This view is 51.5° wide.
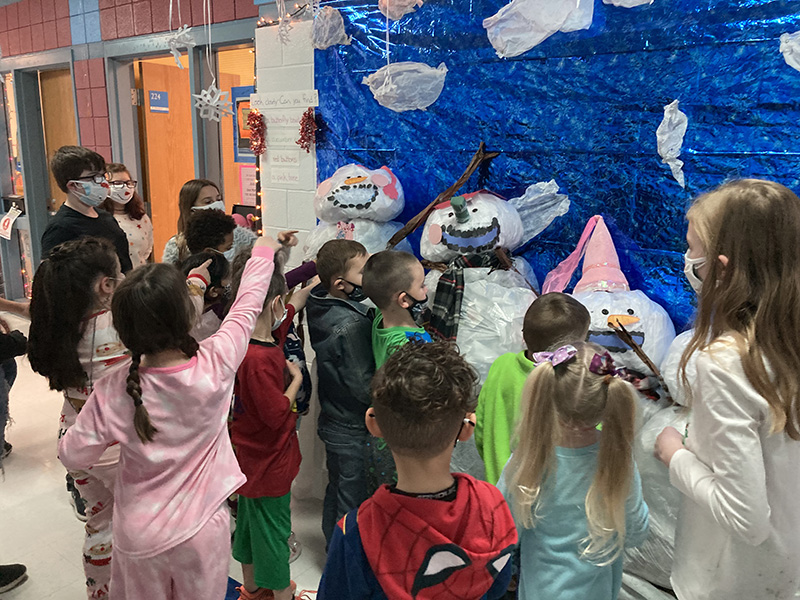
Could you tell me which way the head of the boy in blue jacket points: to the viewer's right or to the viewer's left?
to the viewer's right

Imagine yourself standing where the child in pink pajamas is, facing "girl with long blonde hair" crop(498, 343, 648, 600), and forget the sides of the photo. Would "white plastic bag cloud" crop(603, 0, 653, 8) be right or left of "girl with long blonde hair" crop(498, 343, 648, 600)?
left

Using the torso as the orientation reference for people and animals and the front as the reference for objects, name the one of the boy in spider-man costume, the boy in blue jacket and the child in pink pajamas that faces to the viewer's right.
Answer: the boy in blue jacket

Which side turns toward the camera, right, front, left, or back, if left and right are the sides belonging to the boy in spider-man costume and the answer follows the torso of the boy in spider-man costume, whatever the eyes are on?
back

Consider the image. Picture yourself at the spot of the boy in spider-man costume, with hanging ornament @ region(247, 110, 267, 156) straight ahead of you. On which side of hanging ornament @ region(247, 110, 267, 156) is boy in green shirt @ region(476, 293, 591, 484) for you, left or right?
right

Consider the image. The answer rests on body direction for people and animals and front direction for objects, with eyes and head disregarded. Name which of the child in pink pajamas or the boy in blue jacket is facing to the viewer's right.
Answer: the boy in blue jacket

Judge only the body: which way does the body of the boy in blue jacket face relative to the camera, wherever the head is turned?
to the viewer's right

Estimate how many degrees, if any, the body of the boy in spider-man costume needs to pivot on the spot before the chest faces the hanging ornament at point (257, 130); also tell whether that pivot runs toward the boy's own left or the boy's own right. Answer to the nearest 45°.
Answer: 0° — they already face it

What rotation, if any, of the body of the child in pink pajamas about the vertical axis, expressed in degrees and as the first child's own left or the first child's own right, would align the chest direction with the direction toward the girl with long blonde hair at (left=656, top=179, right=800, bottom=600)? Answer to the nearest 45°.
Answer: approximately 135° to the first child's own right

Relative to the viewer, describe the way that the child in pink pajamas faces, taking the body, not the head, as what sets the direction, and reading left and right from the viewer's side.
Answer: facing away from the viewer

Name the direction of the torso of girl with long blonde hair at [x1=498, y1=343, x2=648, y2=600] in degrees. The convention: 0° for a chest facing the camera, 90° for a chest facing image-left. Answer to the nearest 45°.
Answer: approximately 180°
